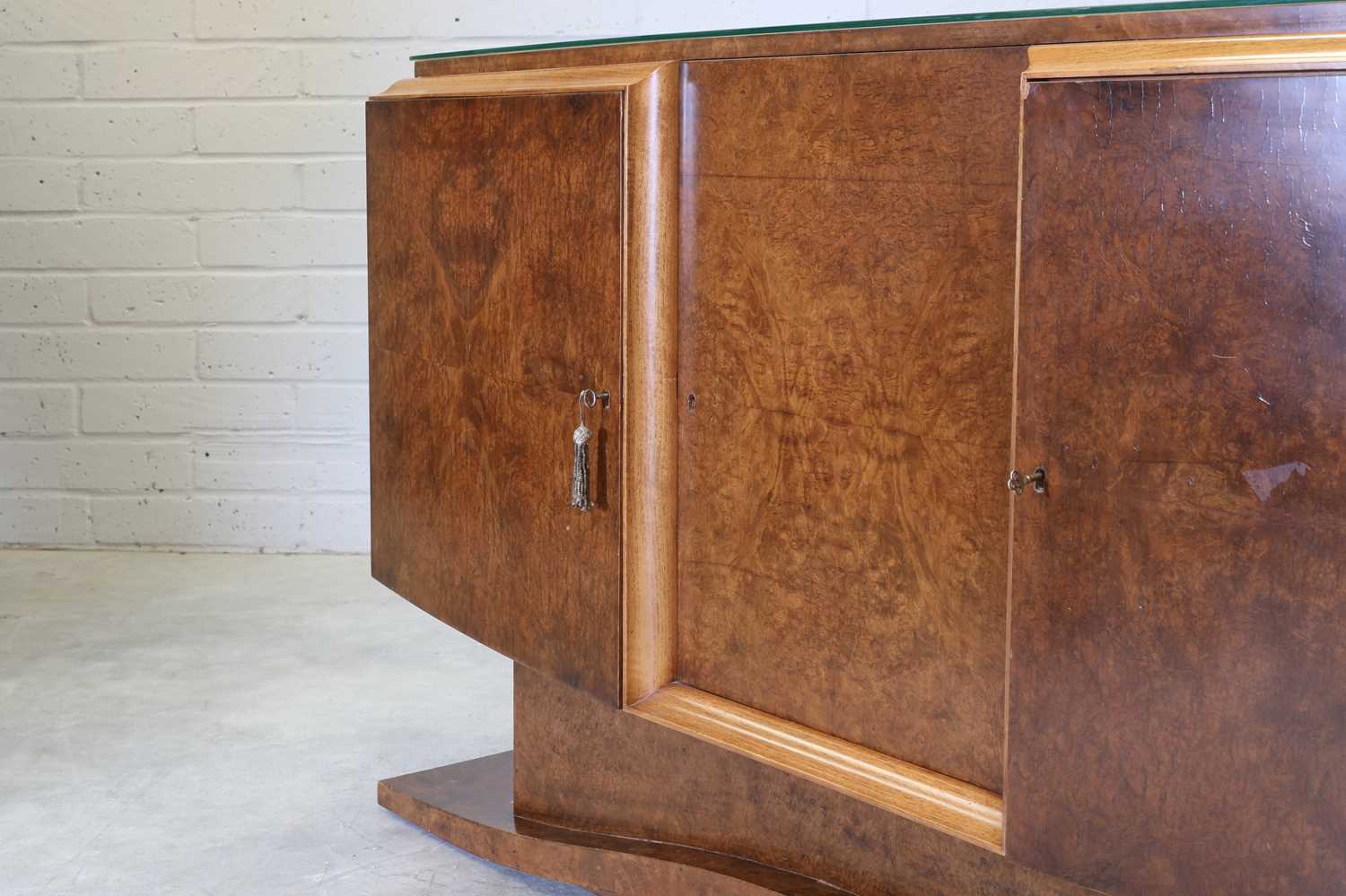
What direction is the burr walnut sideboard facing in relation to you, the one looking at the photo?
facing the viewer and to the left of the viewer
